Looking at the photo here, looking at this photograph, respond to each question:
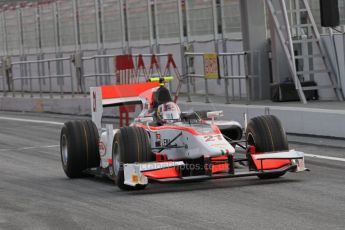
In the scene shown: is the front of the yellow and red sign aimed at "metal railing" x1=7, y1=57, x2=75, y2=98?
no

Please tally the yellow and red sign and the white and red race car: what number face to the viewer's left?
0

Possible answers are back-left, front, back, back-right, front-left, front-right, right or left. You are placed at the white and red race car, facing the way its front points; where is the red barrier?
back-left

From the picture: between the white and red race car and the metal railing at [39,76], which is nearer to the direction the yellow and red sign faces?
the white and red race car

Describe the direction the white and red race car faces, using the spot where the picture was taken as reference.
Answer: facing the viewer and to the right of the viewer

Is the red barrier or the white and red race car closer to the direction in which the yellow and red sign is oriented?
the white and red race car

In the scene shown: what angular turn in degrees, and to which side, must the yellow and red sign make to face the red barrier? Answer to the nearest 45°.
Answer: approximately 135° to its right

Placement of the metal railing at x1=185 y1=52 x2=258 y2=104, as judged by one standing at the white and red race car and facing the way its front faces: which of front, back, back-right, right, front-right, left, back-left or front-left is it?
back-left

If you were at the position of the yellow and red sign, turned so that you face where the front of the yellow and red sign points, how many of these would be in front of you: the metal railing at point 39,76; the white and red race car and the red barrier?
1

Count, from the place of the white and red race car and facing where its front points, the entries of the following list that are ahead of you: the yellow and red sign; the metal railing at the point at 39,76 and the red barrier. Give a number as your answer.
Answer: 0

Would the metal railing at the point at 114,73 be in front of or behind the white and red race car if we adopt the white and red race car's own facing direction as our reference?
behind

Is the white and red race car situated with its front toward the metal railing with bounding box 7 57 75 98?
no

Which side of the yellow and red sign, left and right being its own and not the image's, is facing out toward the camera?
front

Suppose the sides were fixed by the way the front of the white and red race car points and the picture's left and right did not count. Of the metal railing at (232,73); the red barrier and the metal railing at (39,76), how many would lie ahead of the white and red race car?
0

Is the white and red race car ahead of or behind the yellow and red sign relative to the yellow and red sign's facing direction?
ahead
